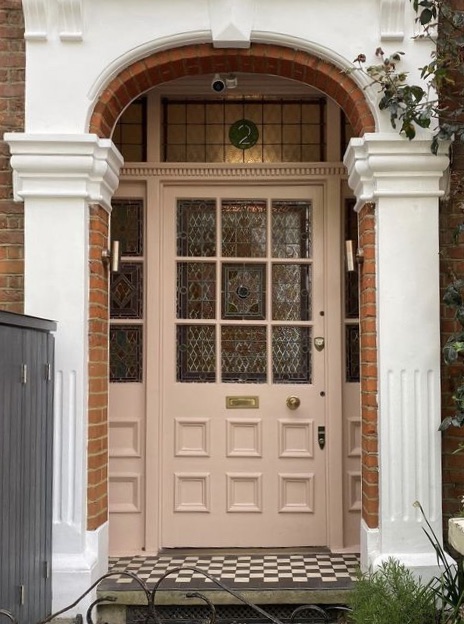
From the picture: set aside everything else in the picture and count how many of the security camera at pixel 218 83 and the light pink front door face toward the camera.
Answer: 2

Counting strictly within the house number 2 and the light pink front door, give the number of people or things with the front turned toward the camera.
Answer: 2

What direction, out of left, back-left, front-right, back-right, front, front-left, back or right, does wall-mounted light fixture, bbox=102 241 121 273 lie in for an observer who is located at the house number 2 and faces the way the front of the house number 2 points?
front-right

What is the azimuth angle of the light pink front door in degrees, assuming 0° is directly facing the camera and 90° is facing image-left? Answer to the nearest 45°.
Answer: approximately 0°
